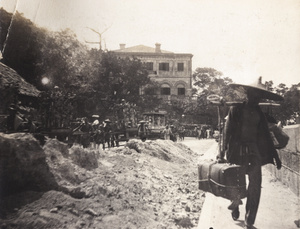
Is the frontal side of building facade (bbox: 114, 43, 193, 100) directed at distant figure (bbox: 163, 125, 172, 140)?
yes

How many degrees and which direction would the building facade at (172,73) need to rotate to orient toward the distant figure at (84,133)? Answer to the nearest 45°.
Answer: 0° — it already faces them

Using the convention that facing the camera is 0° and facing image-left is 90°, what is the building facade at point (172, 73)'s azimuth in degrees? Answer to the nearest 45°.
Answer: approximately 0°

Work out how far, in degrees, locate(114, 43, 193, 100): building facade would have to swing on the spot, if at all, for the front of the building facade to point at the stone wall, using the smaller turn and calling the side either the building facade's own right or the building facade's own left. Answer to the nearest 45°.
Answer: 0° — it already faces it

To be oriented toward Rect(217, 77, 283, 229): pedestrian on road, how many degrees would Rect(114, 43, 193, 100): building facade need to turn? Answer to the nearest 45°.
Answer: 0° — it already faces them
